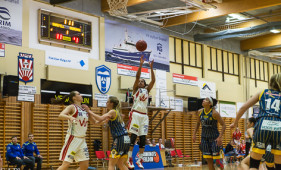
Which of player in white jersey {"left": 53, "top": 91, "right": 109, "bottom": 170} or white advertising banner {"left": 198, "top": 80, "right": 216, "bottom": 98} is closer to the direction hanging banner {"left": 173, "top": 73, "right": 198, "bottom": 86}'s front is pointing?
the player in white jersey

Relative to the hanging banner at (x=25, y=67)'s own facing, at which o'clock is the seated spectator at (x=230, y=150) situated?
The seated spectator is roughly at 10 o'clock from the hanging banner.

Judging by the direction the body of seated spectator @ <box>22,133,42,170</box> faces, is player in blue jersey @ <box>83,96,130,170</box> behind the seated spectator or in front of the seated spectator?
in front

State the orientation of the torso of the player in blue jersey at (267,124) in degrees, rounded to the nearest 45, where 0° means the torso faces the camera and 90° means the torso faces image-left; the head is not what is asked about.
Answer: approximately 180°

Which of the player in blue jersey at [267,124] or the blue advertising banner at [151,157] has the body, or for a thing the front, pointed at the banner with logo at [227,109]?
the player in blue jersey

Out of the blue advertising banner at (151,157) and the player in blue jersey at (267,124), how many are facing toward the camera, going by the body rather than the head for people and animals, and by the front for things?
1

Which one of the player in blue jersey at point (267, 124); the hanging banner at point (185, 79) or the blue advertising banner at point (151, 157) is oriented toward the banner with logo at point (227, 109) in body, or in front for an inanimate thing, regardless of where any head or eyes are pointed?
the player in blue jersey

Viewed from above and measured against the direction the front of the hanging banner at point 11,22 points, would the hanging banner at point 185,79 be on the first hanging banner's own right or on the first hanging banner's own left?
on the first hanging banner's own left

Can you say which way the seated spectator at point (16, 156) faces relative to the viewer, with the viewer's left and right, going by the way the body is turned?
facing the viewer and to the right of the viewer

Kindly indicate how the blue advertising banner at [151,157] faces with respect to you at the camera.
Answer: facing the viewer

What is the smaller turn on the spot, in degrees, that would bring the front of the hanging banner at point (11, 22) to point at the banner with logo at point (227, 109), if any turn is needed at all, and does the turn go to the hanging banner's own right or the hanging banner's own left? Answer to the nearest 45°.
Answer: approximately 90° to the hanging banner's own left

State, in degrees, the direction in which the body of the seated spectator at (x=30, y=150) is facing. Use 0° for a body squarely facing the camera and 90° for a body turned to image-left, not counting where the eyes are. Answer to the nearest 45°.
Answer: approximately 315°

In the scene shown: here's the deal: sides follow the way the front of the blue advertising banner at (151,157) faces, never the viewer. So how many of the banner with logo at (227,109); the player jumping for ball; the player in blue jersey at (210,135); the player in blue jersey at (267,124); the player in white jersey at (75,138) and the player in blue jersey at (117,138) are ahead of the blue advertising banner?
5

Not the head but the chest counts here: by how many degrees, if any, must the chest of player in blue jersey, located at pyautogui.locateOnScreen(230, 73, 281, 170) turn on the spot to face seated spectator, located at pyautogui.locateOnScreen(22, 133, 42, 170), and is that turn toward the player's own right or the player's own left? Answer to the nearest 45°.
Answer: approximately 45° to the player's own left

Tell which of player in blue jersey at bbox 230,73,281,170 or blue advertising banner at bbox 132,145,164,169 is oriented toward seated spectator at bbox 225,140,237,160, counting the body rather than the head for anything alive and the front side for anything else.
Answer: the player in blue jersey

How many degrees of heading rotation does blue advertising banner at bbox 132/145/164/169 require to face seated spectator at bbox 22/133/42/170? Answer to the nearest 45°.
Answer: approximately 45° to its right
